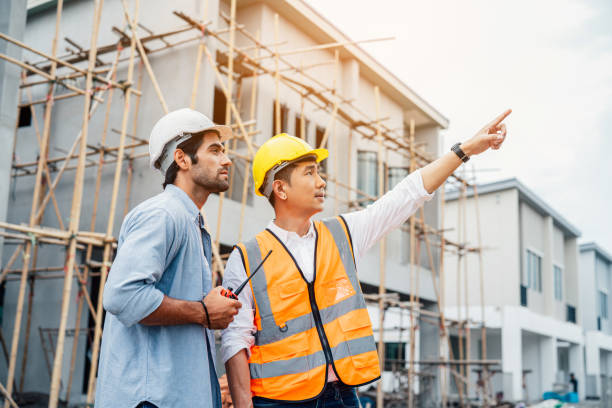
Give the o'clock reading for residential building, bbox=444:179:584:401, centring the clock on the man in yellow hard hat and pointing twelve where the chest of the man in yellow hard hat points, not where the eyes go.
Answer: The residential building is roughly at 8 o'clock from the man in yellow hard hat.

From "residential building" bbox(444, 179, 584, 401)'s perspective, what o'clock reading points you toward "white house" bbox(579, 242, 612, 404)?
The white house is roughly at 8 o'clock from the residential building.

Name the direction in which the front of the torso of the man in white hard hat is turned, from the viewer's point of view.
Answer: to the viewer's right

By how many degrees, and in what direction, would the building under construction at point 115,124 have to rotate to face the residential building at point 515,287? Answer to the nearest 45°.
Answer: approximately 90° to its left

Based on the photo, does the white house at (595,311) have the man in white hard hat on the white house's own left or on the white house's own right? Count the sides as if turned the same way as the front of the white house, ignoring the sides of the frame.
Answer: on the white house's own right

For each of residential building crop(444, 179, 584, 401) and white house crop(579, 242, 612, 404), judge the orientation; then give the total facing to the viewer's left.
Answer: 0

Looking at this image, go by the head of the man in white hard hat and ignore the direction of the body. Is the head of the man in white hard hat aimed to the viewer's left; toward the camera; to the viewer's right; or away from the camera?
to the viewer's right

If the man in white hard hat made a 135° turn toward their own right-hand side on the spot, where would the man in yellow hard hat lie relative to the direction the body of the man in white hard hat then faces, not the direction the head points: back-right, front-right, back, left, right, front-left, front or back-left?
back
